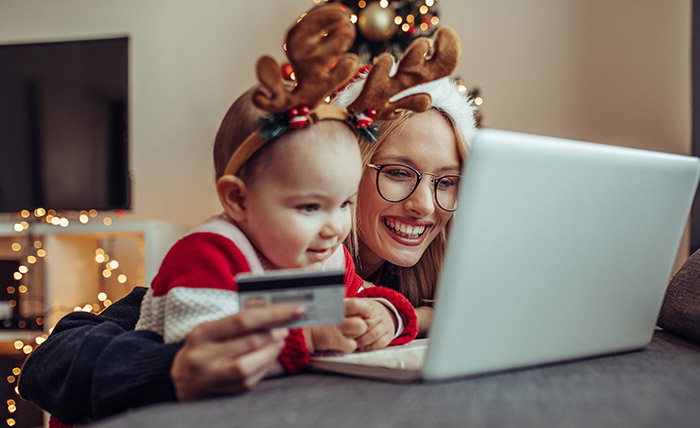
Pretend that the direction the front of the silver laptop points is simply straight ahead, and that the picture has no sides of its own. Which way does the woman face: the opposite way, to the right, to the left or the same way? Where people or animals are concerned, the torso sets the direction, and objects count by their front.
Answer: the opposite way

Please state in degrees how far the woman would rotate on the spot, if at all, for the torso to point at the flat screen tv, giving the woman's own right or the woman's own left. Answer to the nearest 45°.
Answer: approximately 180°

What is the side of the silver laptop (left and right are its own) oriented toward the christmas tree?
front

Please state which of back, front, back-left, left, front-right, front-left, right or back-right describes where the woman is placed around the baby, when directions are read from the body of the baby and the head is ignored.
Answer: left

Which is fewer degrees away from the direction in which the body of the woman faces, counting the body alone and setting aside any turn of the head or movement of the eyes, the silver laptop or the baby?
the silver laptop

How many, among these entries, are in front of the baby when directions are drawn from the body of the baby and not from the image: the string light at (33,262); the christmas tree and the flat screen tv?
0

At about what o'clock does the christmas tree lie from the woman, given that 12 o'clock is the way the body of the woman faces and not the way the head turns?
The christmas tree is roughly at 7 o'clock from the woman.

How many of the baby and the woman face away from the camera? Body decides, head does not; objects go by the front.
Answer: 0

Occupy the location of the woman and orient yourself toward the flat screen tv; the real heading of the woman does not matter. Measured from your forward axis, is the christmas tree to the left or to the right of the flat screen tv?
right

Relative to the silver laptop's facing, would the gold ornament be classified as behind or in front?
in front

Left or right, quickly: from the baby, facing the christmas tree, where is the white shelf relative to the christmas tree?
left

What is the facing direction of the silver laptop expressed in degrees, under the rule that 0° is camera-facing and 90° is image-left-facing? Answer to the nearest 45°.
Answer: approximately 135°

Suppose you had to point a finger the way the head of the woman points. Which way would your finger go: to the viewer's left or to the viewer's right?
to the viewer's right

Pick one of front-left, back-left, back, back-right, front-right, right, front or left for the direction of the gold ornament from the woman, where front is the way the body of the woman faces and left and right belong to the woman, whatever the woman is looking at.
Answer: back-left

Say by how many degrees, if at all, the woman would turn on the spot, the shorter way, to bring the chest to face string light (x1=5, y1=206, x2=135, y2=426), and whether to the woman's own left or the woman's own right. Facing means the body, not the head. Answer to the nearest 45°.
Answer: approximately 180°

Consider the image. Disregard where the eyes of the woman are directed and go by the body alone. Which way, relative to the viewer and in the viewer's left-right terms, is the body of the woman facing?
facing the viewer and to the right of the viewer
